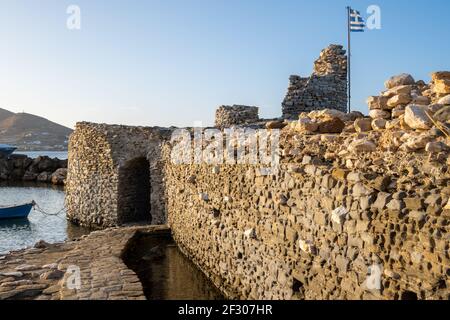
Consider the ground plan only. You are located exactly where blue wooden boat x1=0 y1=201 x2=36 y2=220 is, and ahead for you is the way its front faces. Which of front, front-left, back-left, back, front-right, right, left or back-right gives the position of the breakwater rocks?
left

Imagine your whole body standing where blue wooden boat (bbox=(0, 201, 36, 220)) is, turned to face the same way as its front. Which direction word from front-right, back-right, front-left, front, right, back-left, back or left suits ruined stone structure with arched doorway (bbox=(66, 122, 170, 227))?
front-right

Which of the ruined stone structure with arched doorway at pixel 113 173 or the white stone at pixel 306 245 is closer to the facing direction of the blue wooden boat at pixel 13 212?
the ruined stone structure with arched doorway

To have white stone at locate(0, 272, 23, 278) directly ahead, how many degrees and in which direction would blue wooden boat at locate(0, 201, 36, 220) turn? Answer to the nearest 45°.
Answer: approximately 90° to its right

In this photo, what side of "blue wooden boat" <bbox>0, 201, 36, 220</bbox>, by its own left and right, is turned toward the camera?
right

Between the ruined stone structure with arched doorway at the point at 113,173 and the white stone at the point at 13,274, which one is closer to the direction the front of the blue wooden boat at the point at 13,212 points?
the ruined stone structure with arched doorway

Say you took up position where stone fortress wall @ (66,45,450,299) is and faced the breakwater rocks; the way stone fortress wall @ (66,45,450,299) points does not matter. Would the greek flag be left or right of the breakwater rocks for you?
right

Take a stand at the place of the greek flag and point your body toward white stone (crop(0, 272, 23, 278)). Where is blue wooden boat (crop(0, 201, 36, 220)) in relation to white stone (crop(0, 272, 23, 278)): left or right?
right
